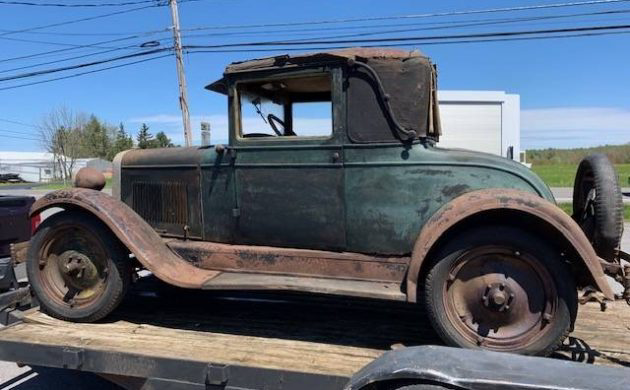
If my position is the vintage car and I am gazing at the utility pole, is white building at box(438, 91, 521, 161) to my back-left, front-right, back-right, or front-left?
front-right

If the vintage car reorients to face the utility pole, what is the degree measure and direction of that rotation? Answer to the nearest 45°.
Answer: approximately 90° to its right

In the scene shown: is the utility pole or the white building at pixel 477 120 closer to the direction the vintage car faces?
the utility pole

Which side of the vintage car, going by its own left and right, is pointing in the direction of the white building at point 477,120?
right

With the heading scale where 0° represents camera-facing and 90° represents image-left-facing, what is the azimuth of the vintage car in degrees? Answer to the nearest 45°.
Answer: approximately 90°
